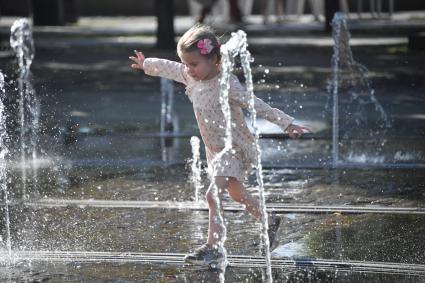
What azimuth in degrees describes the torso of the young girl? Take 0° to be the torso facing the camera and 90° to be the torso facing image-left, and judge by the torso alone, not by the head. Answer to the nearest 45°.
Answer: approximately 45°

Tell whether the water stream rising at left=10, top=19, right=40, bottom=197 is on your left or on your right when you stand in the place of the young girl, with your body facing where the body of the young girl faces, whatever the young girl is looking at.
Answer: on your right

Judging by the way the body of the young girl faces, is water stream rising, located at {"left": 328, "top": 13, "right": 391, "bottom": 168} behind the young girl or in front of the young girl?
behind
